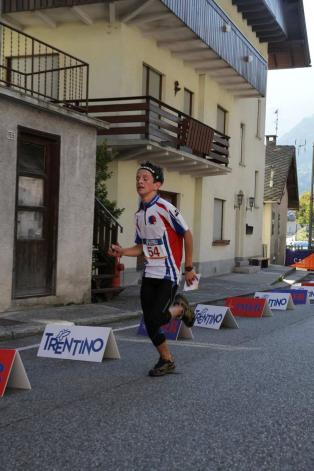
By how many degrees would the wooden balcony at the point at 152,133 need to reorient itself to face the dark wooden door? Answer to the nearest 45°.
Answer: approximately 90° to its right

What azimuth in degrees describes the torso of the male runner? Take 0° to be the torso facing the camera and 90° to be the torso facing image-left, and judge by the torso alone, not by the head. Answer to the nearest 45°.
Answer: approximately 45°

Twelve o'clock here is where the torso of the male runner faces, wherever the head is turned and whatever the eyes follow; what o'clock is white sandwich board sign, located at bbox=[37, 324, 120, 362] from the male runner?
The white sandwich board sign is roughly at 3 o'clock from the male runner.

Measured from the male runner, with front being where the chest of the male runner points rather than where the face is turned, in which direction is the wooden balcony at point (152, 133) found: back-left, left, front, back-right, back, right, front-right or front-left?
back-right

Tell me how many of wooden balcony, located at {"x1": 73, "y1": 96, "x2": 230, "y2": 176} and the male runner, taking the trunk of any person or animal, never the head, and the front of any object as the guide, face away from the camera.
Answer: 0

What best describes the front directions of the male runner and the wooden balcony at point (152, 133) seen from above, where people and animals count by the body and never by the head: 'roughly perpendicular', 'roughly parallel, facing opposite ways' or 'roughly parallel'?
roughly perpendicular

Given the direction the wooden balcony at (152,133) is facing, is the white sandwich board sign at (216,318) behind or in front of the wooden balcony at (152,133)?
in front

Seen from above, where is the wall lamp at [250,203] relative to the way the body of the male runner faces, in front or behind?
behind

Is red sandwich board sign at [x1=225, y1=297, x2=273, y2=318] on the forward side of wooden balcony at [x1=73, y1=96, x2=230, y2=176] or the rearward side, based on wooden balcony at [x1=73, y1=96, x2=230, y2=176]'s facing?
on the forward side

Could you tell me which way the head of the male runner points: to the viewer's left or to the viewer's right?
to the viewer's left

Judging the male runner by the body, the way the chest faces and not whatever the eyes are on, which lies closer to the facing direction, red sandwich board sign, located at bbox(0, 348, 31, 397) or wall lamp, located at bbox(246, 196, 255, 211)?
the red sandwich board sign

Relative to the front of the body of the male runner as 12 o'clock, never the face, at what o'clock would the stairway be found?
The stairway is roughly at 4 o'clock from the male runner.

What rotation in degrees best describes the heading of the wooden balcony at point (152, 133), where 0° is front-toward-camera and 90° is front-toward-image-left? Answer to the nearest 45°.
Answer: approximately 315°
